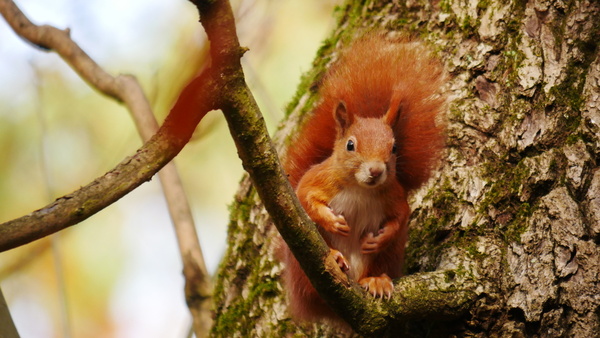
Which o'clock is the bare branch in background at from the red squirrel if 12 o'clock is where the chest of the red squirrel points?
The bare branch in background is roughly at 4 o'clock from the red squirrel.

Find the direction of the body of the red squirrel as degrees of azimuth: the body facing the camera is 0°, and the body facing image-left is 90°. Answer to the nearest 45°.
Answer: approximately 0°
